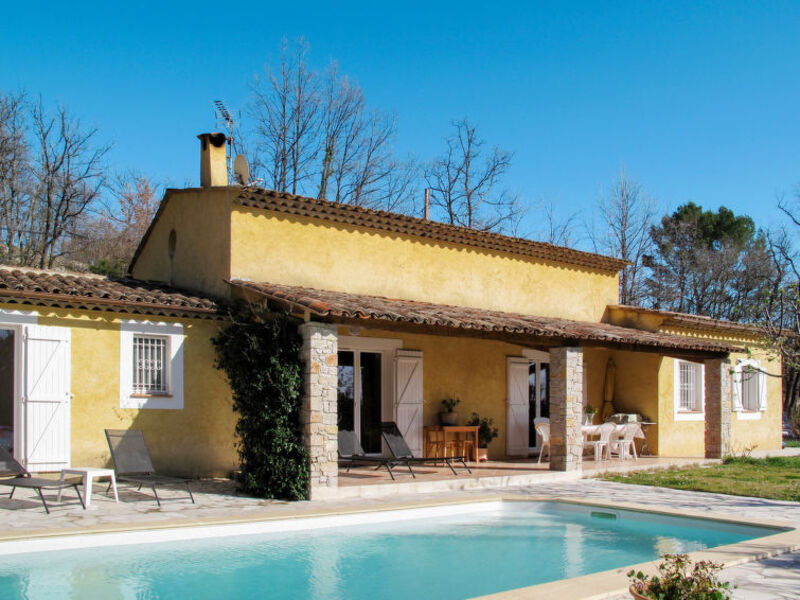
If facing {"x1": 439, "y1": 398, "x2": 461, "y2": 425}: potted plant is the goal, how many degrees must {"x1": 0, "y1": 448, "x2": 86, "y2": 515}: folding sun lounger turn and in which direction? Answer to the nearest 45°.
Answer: approximately 90° to its left

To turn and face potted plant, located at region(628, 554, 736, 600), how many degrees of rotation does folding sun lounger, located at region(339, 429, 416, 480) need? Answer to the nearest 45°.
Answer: approximately 45° to its right

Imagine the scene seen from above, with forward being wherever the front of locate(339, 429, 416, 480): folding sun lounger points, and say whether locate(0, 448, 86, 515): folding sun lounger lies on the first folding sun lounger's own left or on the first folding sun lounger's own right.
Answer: on the first folding sun lounger's own right

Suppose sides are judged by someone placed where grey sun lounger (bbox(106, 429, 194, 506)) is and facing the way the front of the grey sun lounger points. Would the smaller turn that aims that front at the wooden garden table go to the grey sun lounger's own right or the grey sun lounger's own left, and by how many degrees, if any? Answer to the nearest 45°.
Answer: approximately 90° to the grey sun lounger's own left

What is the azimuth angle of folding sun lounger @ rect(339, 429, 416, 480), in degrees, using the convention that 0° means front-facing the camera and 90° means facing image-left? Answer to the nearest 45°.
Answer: approximately 315°

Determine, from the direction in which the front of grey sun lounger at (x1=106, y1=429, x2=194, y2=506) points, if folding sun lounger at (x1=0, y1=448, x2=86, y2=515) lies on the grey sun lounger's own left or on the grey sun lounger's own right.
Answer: on the grey sun lounger's own right

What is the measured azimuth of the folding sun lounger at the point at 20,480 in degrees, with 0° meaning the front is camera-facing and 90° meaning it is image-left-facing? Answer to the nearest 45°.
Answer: approximately 315°

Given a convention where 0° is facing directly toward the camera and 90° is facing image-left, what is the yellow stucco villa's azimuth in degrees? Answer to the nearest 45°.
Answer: approximately 315°
